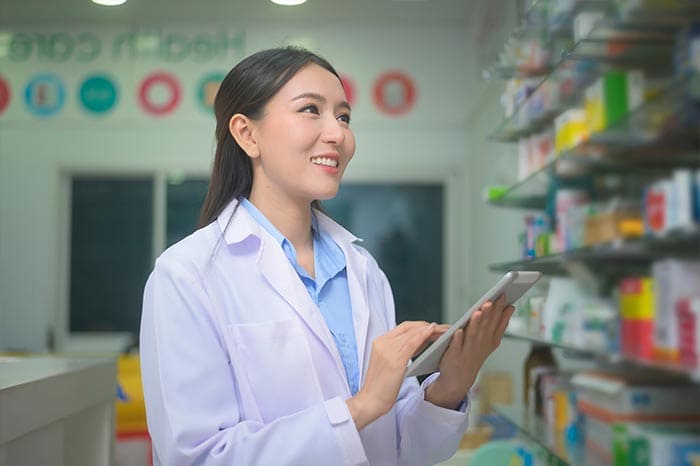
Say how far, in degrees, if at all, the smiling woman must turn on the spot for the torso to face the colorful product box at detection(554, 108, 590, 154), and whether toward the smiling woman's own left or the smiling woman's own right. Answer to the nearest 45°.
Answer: approximately 45° to the smiling woman's own left

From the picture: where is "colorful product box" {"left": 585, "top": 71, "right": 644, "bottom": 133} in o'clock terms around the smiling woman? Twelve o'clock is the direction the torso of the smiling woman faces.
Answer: The colorful product box is roughly at 11 o'clock from the smiling woman.

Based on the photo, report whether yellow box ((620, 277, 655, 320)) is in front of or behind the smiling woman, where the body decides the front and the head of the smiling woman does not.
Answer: in front

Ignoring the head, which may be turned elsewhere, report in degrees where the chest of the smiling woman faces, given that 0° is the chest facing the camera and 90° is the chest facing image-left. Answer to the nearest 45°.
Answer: approximately 315°

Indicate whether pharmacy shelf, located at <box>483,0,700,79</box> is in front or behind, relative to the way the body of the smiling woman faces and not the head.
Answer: in front

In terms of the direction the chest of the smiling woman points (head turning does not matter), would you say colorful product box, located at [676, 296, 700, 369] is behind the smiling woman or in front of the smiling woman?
in front

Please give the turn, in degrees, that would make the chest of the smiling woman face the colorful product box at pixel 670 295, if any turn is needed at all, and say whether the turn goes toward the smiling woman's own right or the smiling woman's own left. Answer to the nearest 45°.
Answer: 0° — they already face it
